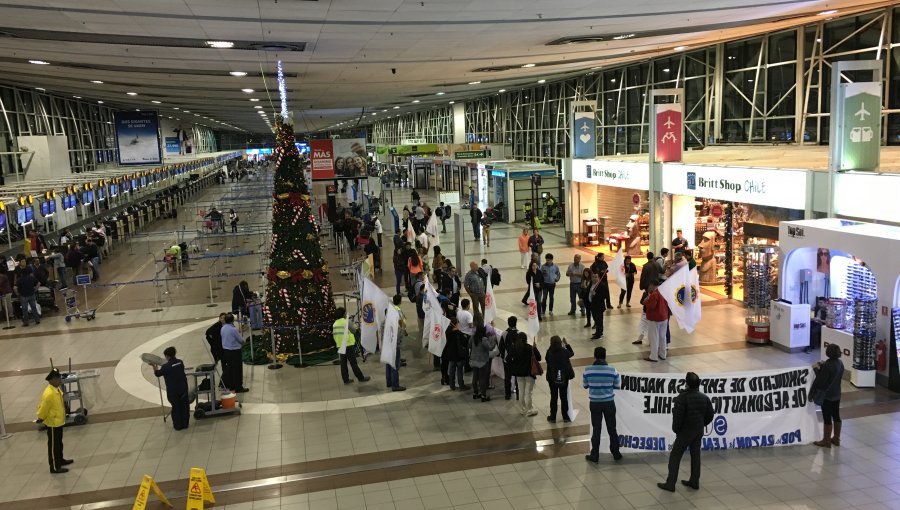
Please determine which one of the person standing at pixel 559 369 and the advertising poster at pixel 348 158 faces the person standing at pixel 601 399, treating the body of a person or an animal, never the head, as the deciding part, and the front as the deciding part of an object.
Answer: the advertising poster

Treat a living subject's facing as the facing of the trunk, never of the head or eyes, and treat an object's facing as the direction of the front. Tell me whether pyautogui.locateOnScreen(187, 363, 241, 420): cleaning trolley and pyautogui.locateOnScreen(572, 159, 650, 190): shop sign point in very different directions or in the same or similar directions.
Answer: very different directions

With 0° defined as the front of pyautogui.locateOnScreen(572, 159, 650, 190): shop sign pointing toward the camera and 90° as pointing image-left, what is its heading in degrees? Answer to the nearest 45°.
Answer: approximately 45°

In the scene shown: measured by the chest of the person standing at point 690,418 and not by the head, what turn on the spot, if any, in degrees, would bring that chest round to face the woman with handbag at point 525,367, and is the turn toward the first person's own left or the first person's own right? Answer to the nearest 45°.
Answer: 0° — they already face them

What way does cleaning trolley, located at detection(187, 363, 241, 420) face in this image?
to the viewer's right

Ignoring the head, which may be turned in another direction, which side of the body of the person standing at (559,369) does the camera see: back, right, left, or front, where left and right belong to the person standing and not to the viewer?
back

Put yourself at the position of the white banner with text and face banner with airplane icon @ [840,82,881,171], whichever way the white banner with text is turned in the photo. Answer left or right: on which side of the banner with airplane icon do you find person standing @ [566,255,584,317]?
left
